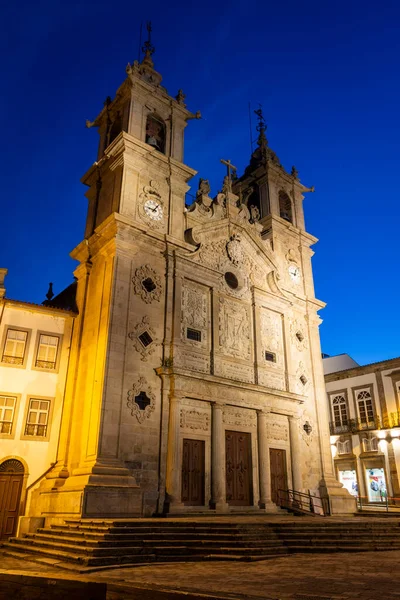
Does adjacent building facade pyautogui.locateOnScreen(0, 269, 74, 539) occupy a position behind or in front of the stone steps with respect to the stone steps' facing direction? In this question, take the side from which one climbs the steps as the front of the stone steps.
behind

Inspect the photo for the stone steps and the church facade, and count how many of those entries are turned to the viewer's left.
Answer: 0

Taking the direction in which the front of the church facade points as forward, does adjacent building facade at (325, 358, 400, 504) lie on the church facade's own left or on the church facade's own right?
on the church facade's own left

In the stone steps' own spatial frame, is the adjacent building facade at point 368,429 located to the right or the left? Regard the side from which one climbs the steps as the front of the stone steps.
on its left

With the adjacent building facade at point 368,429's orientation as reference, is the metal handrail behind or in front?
in front

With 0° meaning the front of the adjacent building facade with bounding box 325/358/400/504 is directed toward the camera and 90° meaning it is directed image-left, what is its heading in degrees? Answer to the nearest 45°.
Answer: approximately 45°

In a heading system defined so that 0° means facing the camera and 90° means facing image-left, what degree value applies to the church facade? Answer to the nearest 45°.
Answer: approximately 315°

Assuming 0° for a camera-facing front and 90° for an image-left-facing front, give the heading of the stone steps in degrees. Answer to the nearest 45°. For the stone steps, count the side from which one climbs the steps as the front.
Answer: approximately 315°

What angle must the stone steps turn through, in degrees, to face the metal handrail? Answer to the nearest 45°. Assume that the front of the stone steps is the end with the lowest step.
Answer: approximately 90° to its left
